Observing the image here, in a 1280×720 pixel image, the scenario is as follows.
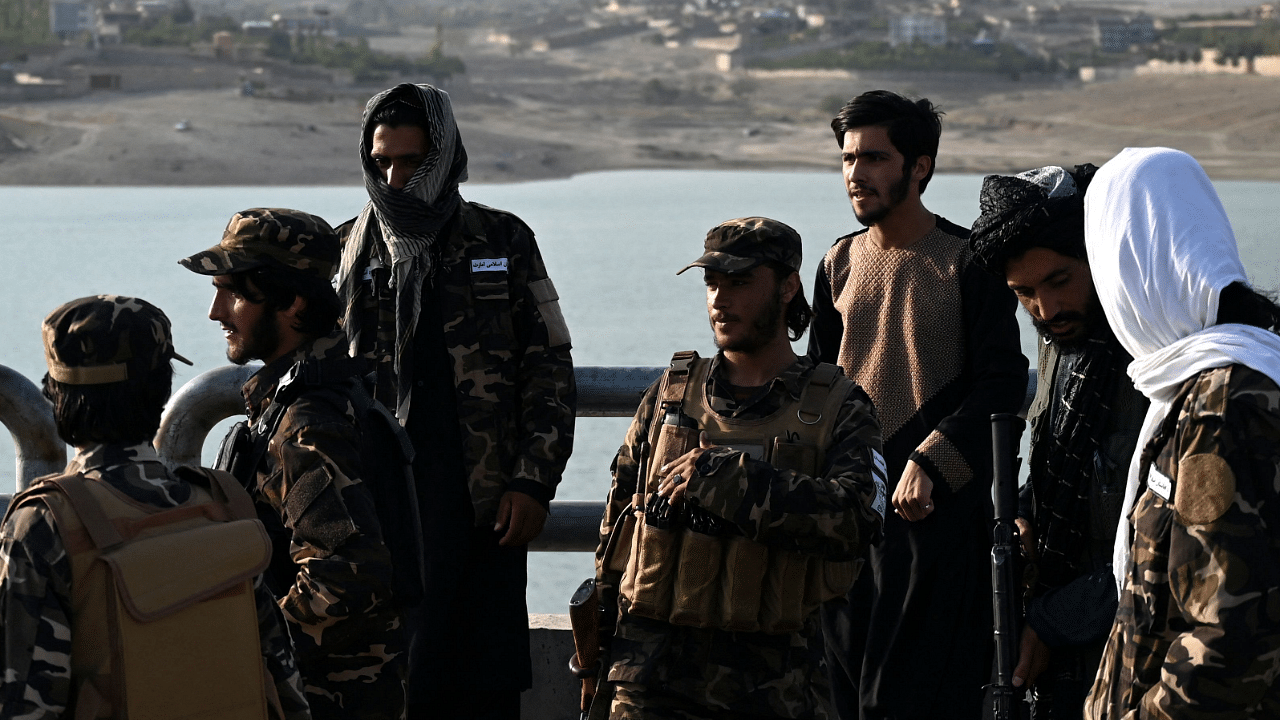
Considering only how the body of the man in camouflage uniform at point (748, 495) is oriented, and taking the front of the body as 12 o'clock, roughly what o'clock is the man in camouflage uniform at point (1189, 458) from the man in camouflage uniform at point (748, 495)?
the man in camouflage uniform at point (1189, 458) is roughly at 9 o'clock from the man in camouflage uniform at point (748, 495).

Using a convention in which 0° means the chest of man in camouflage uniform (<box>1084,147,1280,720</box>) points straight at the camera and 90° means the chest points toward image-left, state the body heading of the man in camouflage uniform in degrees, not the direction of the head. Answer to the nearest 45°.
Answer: approximately 90°

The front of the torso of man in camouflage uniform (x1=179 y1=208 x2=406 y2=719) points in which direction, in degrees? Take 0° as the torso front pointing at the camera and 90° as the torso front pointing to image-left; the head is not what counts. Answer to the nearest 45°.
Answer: approximately 90°

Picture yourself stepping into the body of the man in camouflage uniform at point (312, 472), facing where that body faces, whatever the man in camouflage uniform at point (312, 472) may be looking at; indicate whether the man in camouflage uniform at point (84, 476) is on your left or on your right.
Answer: on your left

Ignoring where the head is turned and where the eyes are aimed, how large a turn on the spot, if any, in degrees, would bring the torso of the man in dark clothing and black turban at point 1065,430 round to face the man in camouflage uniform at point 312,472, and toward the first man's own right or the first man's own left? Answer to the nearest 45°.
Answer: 0° — they already face them

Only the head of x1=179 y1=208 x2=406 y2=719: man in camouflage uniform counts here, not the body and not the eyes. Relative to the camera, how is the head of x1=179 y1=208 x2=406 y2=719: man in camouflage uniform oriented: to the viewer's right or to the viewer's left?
to the viewer's left

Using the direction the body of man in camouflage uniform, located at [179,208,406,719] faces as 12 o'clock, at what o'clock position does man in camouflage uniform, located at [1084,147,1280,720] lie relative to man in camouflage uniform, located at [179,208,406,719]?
man in camouflage uniform, located at [1084,147,1280,720] is roughly at 7 o'clock from man in camouflage uniform, located at [179,208,406,719].
